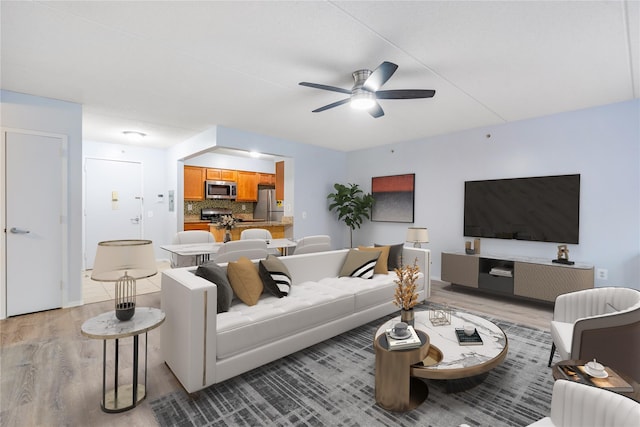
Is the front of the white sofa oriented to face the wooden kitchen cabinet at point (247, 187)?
no

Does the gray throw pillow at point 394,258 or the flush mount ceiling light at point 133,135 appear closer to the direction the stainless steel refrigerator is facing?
the gray throw pillow

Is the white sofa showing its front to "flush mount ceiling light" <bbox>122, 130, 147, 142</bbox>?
no

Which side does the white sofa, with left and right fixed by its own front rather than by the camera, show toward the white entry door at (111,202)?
back

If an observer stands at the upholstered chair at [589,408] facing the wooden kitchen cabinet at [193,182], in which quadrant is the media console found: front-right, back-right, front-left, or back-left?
front-right

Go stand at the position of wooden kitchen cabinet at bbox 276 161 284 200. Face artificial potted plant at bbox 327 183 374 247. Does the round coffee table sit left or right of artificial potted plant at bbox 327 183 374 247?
right

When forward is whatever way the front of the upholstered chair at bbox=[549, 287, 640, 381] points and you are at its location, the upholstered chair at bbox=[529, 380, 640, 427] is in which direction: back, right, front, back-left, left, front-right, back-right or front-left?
left

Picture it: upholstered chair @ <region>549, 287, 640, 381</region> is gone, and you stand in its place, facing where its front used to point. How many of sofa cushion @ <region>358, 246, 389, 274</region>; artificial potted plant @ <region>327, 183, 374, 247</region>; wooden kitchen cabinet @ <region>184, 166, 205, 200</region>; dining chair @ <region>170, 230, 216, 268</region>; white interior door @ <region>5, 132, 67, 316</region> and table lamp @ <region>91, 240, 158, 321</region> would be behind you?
0

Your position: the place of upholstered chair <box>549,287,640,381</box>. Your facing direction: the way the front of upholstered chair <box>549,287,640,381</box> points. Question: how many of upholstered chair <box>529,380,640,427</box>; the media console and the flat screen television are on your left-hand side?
1

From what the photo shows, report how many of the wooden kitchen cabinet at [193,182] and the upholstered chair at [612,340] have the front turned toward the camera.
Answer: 1

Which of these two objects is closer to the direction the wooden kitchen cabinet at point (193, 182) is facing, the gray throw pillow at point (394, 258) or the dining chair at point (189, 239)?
the dining chair

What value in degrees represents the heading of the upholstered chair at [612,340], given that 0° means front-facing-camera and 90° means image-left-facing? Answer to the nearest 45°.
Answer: approximately 90°

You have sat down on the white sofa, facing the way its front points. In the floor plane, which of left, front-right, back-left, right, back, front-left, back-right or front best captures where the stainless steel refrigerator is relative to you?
back-left

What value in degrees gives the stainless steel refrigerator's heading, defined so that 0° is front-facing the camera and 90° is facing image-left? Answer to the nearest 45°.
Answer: approximately 315°

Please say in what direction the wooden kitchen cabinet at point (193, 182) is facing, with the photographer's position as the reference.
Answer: facing the viewer

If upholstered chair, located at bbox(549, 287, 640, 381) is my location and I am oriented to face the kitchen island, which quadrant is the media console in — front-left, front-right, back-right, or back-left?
front-right

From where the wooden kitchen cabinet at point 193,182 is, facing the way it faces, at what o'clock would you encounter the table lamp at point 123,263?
The table lamp is roughly at 12 o'clock from the wooden kitchen cabinet.

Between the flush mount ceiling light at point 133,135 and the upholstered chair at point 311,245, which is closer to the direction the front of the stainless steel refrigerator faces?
the upholstered chair

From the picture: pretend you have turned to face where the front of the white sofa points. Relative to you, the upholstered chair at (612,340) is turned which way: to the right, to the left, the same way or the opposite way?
the opposite way
